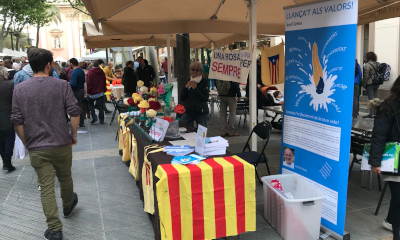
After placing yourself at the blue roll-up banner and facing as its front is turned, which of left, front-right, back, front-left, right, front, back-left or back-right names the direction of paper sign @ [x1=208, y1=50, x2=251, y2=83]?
right

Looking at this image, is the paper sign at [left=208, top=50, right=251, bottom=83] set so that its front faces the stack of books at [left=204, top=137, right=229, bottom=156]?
yes

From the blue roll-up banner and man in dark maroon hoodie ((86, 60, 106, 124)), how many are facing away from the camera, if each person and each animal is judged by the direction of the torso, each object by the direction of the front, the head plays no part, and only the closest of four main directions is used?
1

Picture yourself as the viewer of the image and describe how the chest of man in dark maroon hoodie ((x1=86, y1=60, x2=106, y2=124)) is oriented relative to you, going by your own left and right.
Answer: facing away from the viewer

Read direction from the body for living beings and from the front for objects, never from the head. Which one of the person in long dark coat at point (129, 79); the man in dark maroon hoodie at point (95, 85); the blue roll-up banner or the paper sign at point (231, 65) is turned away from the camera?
the man in dark maroon hoodie at point (95, 85)

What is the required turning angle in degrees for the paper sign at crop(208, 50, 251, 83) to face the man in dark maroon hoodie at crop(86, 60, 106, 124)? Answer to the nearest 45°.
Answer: approximately 135° to its right

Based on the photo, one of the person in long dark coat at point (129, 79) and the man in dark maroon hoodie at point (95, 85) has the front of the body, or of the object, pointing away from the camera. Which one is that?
the man in dark maroon hoodie at point (95, 85)

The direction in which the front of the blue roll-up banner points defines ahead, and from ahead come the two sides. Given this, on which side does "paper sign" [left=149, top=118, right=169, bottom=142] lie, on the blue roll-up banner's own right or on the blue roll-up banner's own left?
on the blue roll-up banner's own right
